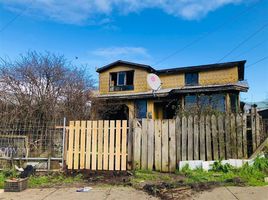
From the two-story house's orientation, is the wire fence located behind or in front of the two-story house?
in front

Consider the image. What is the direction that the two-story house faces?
toward the camera

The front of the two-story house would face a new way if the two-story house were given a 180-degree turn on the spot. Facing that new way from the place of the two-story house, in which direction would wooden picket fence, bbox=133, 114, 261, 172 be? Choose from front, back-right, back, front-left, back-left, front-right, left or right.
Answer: back

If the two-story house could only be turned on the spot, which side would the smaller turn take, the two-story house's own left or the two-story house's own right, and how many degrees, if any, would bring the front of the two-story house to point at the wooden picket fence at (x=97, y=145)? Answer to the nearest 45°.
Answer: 0° — it already faces it

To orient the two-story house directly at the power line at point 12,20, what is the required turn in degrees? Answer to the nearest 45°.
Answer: approximately 45° to its right
